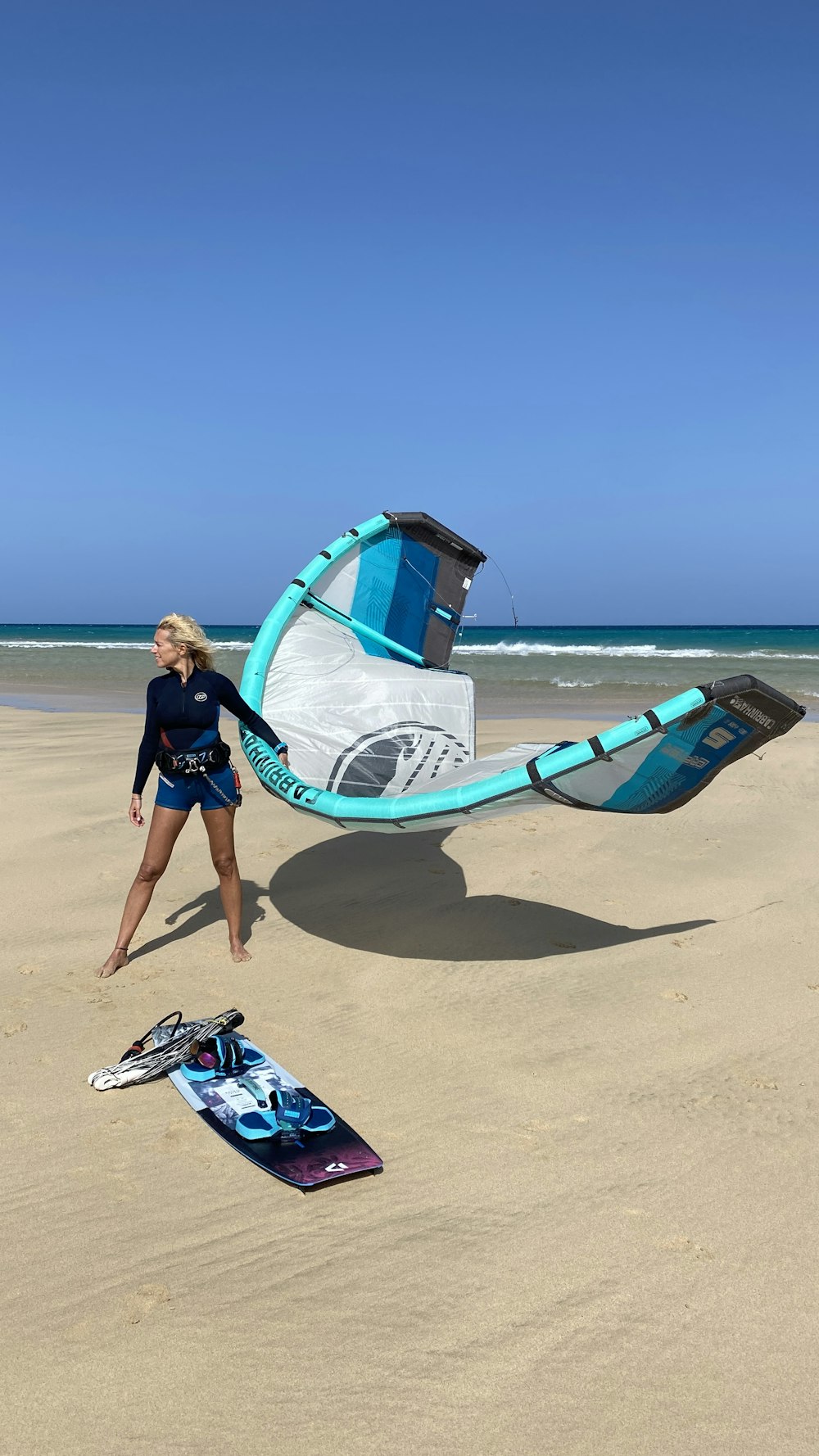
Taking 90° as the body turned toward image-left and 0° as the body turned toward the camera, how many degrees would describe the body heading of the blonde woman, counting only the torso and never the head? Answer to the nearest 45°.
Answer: approximately 0°
